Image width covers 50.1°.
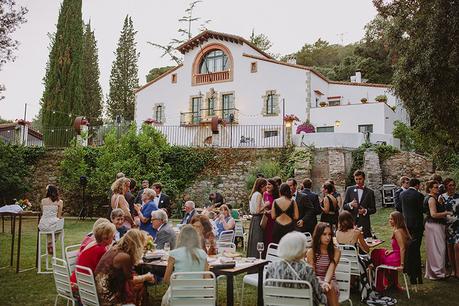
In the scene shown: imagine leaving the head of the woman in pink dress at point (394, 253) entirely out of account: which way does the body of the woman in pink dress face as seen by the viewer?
to the viewer's left

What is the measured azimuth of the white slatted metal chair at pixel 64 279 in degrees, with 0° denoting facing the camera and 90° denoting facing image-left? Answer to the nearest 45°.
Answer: approximately 225°

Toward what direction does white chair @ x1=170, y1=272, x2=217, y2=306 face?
away from the camera

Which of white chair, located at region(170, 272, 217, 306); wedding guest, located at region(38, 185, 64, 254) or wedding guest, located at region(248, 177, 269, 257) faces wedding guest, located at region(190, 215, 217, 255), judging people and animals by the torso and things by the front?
the white chair

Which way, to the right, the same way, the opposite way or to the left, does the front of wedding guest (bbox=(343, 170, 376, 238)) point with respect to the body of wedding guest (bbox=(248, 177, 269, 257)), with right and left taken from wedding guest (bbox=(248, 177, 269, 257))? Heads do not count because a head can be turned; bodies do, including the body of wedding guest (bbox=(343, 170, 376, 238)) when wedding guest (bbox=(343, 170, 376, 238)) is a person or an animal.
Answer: to the right

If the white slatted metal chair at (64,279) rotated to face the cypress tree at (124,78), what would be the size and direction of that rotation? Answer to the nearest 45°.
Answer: approximately 45° to its left

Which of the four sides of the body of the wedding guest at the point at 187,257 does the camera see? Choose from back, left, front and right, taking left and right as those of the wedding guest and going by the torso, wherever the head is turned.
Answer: back

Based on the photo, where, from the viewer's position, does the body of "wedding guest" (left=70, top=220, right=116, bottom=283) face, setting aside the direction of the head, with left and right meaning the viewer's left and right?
facing away from the viewer and to the right of the viewer
